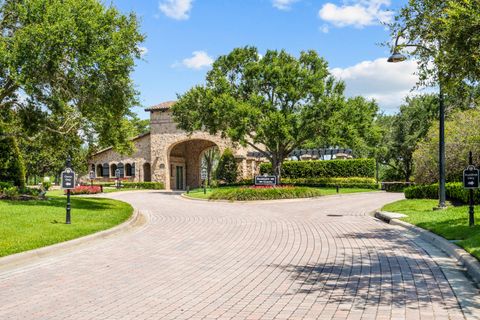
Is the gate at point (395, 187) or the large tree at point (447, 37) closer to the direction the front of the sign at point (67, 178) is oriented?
the large tree

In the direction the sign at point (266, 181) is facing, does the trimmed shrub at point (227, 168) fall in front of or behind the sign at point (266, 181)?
behind

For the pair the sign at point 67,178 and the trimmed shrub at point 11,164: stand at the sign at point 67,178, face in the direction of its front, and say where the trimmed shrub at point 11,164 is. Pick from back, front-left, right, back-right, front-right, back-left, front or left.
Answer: back

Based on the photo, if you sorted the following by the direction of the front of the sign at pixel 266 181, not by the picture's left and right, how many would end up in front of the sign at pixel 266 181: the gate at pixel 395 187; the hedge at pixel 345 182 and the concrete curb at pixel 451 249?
1

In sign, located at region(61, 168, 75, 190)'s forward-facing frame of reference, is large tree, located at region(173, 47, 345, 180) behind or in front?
behind

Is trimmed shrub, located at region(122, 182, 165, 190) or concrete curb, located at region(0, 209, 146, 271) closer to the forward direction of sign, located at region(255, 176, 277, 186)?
the concrete curb

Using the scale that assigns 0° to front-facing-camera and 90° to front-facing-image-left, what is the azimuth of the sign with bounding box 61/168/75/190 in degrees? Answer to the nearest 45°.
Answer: approximately 0°

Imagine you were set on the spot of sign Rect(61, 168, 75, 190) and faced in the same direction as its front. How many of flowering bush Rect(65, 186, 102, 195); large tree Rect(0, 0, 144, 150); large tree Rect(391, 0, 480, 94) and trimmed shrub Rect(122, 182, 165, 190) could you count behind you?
3

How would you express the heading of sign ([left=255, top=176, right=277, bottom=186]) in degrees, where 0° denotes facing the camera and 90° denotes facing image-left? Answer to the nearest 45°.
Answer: approximately 0°

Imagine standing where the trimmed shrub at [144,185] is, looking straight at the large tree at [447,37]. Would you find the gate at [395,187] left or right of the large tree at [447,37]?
left

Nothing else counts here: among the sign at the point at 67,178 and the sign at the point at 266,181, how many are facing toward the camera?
2
